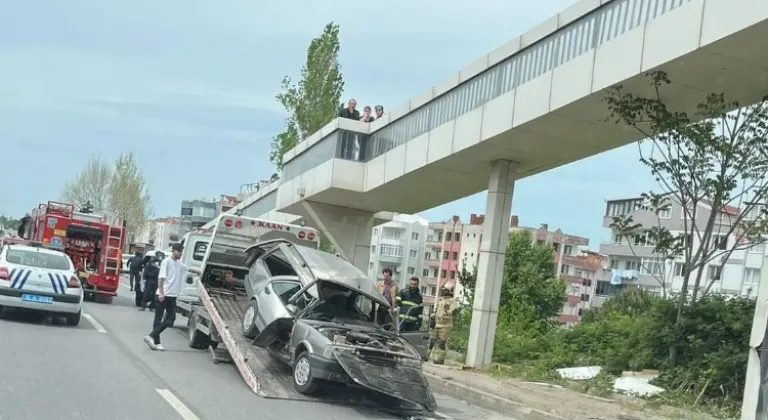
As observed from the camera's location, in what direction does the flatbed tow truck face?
facing away from the viewer and to the left of the viewer

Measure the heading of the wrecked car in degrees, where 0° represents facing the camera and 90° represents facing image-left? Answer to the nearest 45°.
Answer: approximately 315°

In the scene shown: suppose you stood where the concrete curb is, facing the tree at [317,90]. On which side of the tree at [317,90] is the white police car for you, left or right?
left

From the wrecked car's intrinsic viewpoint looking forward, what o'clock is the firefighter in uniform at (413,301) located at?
The firefighter in uniform is roughly at 8 o'clock from the wrecked car.
